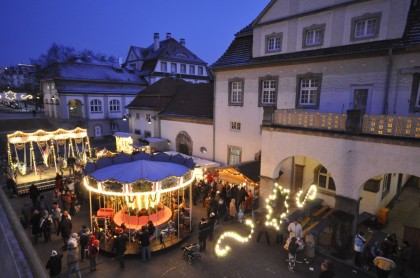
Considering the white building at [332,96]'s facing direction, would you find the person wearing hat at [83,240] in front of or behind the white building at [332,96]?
in front

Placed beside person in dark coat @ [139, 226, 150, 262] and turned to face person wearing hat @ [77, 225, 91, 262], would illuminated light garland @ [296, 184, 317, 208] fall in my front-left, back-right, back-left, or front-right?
back-right

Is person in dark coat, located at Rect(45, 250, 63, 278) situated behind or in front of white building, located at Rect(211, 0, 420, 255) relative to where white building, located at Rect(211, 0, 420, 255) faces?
in front

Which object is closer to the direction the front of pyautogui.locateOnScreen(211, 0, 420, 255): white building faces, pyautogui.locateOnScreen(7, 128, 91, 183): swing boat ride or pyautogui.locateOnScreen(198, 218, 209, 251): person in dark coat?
the person in dark coat

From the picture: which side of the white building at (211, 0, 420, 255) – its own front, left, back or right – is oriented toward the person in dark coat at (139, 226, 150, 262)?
front

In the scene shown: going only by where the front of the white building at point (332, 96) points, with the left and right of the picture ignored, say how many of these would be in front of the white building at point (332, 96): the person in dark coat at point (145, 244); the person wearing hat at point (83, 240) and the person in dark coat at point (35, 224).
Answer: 3

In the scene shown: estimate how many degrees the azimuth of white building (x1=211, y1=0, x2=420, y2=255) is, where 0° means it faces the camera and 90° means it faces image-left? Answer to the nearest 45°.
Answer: approximately 45°

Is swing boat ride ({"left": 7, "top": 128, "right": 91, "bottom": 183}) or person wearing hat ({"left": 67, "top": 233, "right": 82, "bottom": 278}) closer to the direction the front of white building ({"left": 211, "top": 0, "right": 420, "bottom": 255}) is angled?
the person wearing hat

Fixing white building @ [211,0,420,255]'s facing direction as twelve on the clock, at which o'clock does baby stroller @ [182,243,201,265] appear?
The baby stroller is roughly at 12 o'clock from the white building.

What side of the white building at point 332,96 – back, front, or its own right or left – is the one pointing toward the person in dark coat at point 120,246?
front

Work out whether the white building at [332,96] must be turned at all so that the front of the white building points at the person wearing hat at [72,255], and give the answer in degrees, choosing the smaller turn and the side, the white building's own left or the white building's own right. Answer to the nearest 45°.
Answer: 0° — it already faces them

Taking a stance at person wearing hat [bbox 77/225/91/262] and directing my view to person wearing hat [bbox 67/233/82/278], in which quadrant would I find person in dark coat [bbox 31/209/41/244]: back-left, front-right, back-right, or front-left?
back-right
